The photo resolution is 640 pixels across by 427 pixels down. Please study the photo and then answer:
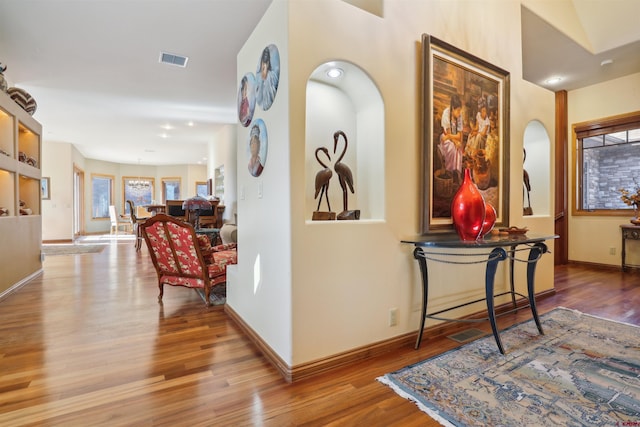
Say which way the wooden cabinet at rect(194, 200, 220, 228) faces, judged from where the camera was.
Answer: facing the viewer

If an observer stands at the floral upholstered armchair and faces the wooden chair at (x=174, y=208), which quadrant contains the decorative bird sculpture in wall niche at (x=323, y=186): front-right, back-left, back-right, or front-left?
back-right

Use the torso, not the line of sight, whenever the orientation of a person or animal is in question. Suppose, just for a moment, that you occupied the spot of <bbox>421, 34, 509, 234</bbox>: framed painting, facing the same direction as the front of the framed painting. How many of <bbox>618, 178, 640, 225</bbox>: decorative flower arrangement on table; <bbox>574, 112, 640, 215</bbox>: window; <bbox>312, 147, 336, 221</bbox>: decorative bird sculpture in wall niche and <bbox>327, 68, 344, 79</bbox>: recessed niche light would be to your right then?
2

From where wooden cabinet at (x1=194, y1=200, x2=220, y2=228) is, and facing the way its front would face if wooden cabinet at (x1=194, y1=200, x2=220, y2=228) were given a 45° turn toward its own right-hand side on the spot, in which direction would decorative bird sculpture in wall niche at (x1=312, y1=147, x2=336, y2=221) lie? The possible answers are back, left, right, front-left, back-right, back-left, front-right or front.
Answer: front-left

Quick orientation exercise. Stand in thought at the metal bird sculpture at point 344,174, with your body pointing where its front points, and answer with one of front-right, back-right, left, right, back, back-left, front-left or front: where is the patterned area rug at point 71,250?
front-right

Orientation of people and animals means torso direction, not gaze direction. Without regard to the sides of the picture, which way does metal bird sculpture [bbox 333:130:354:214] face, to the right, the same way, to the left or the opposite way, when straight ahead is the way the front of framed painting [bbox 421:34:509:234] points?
to the right

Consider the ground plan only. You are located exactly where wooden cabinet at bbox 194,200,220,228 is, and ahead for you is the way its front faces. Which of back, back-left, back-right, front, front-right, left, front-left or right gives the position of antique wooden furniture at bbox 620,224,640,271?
front-left

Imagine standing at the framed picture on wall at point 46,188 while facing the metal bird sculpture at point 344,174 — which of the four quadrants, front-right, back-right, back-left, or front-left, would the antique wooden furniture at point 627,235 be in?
front-left

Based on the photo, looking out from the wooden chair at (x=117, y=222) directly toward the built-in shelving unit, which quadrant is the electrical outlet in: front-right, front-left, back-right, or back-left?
front-left

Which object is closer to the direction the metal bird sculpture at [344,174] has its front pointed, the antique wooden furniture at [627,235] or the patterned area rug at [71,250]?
the patterned area rug

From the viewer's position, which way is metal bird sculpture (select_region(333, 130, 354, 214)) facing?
facing to the left of the viewer

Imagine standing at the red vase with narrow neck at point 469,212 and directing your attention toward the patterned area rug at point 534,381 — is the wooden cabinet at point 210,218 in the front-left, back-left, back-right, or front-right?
back-right

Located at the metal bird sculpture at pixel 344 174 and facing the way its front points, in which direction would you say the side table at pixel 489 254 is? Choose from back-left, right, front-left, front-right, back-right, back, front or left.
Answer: back

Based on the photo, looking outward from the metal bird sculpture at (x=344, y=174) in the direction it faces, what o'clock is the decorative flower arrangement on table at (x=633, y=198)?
The decorative flower arrangement on table is roughly at 5 o'clock from the metal bird sculpture.
